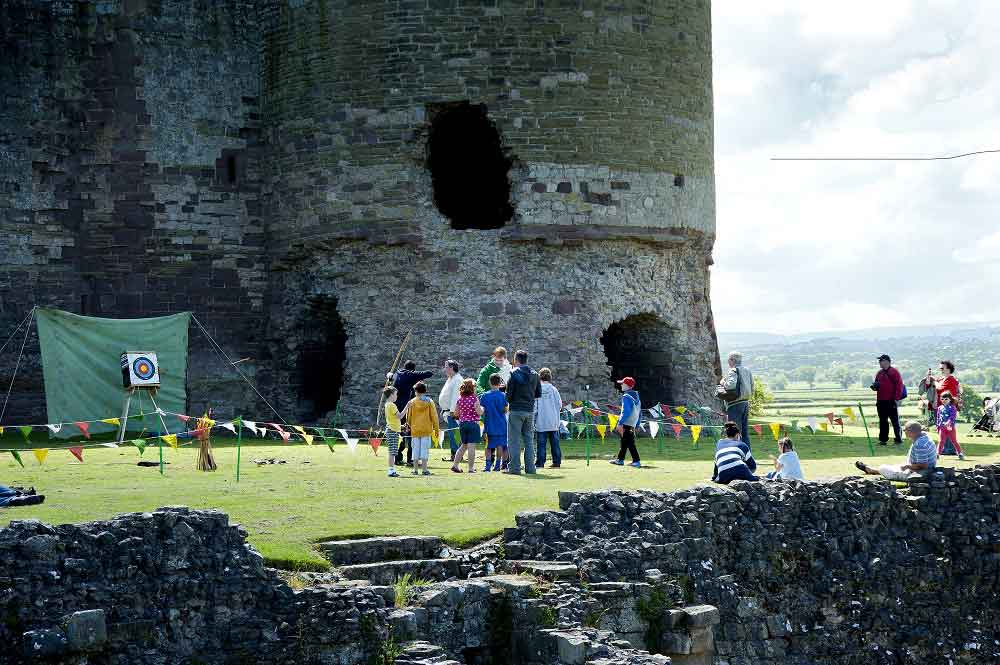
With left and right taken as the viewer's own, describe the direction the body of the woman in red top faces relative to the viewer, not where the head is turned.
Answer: facing the viewer and to the left of the viewer

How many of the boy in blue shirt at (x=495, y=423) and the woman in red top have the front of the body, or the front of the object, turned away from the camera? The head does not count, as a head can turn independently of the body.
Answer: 1

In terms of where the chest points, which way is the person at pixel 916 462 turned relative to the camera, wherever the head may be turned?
to the viewer's left

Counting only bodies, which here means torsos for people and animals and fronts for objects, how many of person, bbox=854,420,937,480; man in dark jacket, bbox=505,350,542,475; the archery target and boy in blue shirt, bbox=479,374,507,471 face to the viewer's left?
1

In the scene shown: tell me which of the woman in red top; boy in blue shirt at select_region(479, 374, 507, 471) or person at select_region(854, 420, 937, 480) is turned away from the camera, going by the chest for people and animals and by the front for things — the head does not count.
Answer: the boy in blue shirt

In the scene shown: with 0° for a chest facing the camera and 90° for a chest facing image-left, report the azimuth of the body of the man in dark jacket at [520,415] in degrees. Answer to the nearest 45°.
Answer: approximately 180°

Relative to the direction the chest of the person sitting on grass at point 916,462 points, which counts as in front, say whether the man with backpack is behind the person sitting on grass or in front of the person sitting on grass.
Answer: in front

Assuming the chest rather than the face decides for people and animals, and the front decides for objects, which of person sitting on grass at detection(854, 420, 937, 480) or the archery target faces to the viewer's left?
the person sitting on grass

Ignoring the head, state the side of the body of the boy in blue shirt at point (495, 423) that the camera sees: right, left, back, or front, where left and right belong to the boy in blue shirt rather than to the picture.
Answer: back

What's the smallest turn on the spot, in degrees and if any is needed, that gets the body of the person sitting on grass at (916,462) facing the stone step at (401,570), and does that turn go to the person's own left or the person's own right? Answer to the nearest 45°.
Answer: approximately 45° to the person's own left

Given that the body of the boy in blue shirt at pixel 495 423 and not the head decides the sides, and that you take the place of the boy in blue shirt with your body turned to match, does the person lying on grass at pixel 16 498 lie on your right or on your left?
on your left

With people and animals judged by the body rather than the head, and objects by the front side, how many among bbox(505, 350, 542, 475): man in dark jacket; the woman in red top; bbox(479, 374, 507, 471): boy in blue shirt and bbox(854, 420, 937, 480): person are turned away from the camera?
2
